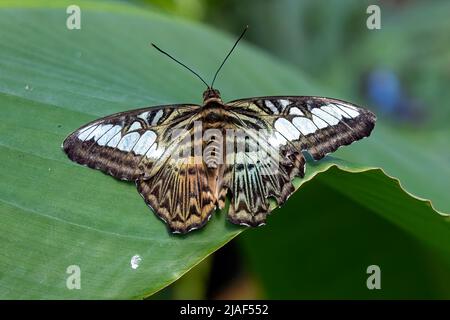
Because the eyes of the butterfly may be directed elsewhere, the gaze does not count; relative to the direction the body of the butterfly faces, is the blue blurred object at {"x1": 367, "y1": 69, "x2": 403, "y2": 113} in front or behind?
in front

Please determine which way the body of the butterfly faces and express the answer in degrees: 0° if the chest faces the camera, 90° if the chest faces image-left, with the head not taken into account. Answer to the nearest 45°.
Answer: approximately 180°
